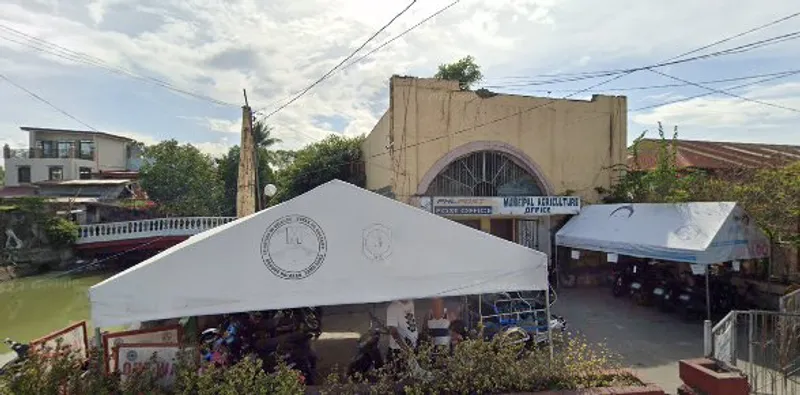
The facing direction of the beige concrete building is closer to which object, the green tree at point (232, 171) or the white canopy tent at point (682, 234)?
the white canopy tent
